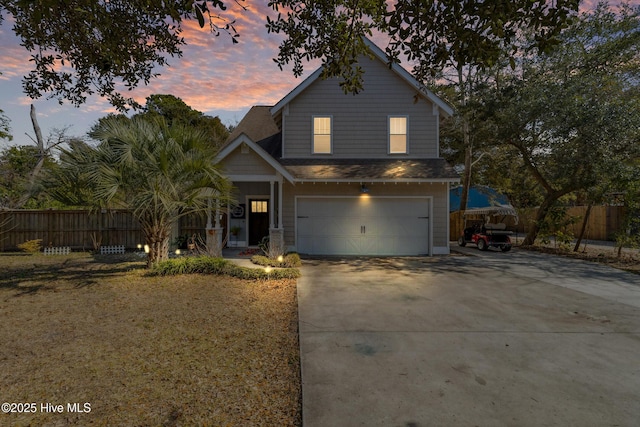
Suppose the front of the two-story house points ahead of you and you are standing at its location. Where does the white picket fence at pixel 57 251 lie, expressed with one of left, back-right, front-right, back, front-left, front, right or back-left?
right

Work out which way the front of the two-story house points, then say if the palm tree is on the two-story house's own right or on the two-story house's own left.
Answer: on the two-story house's own right

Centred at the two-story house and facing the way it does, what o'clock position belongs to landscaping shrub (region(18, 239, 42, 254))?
The landscaping shrub is roughly at 3 o'clock from the two-story house.

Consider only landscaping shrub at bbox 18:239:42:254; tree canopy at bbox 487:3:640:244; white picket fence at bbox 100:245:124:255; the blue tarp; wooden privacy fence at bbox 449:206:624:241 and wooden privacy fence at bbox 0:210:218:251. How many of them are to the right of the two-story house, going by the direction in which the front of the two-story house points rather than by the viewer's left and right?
3

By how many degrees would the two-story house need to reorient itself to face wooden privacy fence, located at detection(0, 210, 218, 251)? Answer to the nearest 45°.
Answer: approximately 90° to its right

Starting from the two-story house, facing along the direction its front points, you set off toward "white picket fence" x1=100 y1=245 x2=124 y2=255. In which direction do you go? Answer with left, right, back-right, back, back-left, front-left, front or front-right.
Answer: right

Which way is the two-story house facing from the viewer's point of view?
toward the camera

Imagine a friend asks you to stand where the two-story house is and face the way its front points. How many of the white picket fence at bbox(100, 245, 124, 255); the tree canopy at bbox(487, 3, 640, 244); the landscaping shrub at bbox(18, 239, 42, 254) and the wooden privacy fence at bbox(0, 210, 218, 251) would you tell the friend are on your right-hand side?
3

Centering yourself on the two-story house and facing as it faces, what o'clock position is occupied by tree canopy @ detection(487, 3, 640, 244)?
The tree canopy is roughly at 9 o'clock from the two-story house.

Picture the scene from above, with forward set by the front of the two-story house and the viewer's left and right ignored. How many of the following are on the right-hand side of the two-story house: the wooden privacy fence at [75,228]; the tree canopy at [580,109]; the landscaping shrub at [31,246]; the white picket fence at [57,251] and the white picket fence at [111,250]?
4

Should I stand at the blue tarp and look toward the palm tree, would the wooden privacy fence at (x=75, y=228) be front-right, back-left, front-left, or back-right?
front-right

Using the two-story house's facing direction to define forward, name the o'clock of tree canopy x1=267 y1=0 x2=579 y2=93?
The tree canopy is roughly at 12 o'clock from the two-story house.

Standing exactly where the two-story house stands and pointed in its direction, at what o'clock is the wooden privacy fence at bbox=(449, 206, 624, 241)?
The wooden privacy fence is roughly at 8 o'clock from the two-story house.

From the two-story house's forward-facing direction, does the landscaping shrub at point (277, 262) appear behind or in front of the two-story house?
in front

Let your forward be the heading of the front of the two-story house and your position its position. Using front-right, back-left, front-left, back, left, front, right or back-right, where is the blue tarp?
back-left
